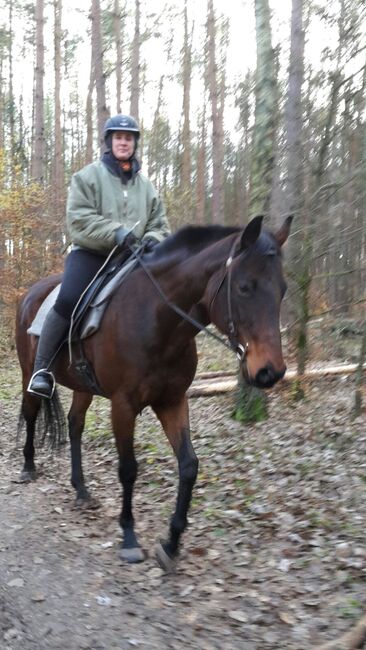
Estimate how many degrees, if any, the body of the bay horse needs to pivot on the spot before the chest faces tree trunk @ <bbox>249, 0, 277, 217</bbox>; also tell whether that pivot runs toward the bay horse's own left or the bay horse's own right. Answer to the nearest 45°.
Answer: approximately 135° to the bay horse's own left

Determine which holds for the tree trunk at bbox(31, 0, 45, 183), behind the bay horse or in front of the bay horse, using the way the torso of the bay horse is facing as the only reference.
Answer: behind

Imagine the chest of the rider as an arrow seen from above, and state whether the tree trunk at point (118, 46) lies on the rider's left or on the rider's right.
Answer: on the rider's left

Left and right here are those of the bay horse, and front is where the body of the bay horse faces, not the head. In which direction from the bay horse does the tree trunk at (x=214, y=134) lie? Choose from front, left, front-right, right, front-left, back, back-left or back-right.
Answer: back-left

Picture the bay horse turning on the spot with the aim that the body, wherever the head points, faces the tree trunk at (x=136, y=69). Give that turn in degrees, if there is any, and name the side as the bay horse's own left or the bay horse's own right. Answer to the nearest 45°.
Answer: approximately 135° to the bay horse's own left

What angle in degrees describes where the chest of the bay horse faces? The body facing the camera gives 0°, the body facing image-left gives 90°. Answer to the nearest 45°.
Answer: approximately 315°

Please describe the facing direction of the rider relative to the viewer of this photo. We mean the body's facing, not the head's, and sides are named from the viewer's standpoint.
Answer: facing the viewer and to the right of the viewer

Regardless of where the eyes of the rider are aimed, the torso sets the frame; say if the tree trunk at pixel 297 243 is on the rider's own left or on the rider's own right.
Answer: on the rider's own left

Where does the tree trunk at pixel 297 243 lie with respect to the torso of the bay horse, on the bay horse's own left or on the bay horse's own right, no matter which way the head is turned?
on the bay horse's own left

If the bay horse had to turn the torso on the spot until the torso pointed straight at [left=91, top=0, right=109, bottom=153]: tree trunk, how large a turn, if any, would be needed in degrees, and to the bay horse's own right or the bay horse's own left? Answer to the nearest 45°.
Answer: approximately 135° to the bay horse's own left

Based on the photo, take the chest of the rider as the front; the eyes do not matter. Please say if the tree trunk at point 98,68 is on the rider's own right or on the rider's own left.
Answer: on the rider's own left

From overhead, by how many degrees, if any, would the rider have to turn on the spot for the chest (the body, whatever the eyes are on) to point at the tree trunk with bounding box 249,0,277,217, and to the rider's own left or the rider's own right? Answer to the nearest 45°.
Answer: approximately 90° to the rider's own left

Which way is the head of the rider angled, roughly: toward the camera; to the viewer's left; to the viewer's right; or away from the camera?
toward the camera

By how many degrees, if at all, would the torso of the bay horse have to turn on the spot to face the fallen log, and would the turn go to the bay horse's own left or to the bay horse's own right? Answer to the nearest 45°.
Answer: approximately 135° to the bay horse's own left
